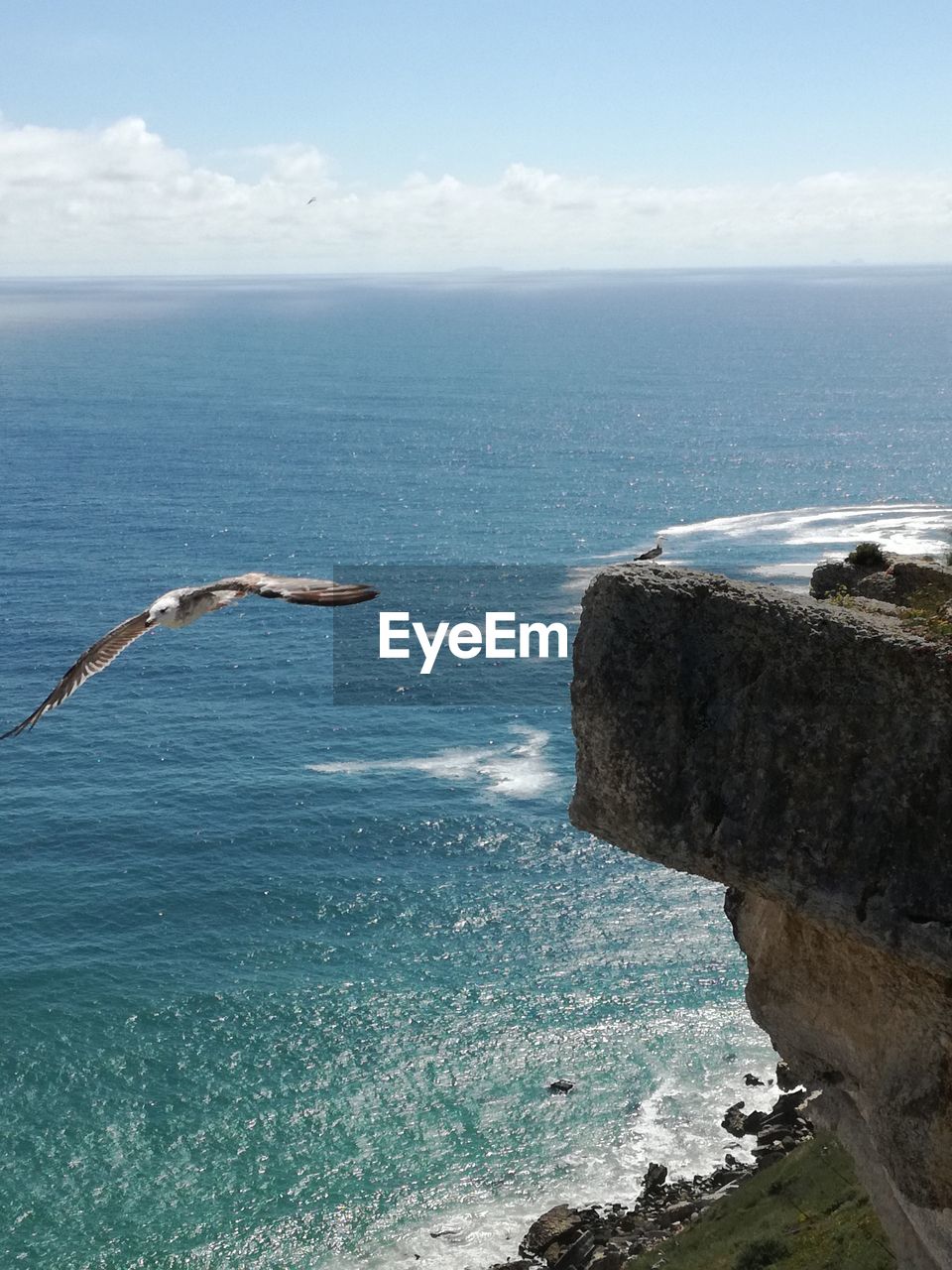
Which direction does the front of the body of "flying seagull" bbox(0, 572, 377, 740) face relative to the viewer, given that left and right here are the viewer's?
facing the viewer and to the left of the viewer

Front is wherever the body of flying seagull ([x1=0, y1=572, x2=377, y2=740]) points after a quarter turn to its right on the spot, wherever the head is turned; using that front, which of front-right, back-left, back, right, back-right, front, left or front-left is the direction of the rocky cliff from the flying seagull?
back-right
